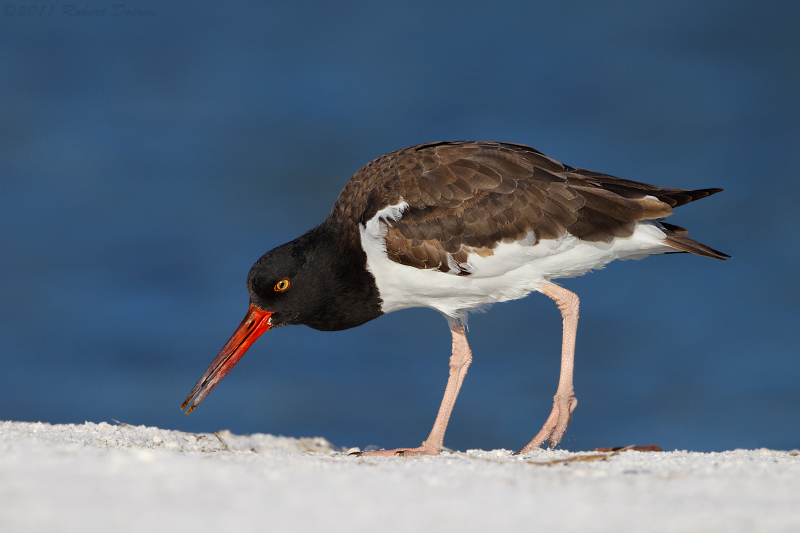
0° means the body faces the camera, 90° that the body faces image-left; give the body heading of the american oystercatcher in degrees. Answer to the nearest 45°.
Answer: approximately 90°
